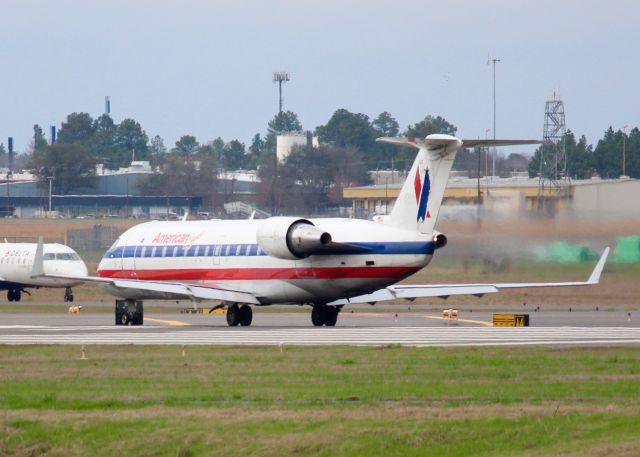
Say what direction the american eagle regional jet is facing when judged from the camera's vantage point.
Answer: facing away from the viewer and to the left of the viewer
